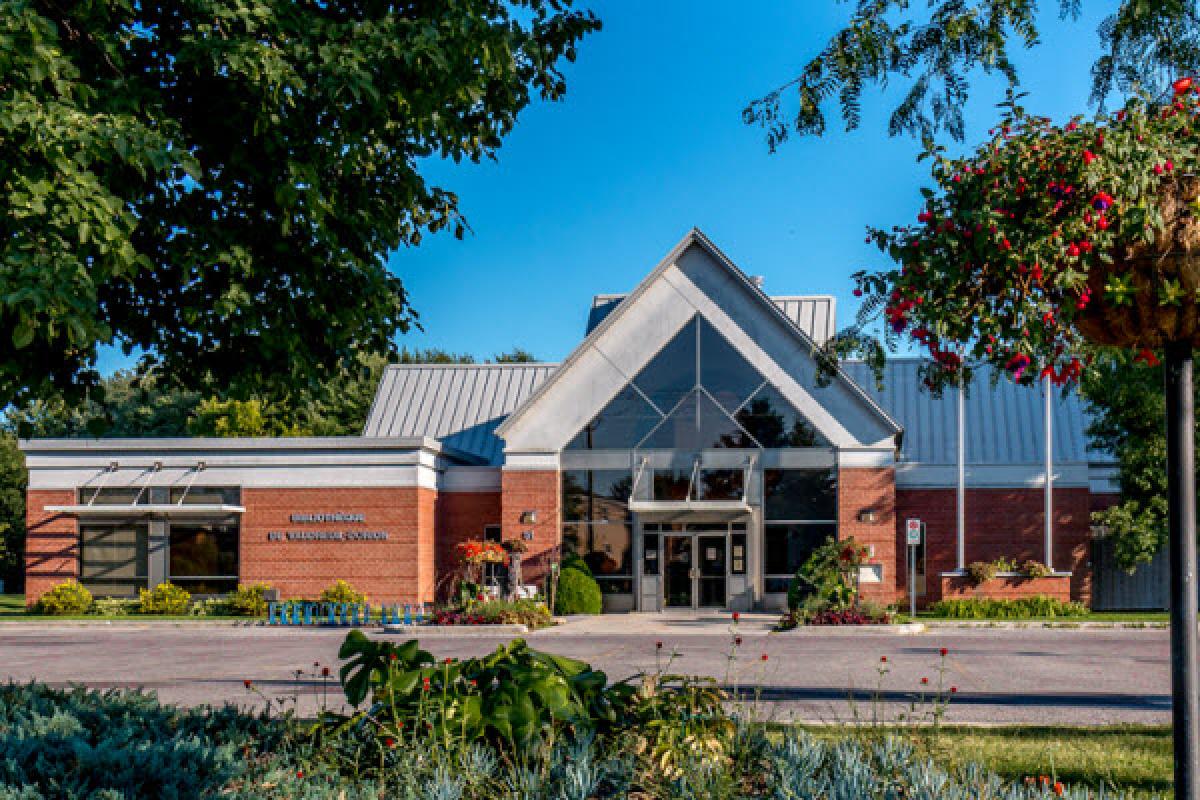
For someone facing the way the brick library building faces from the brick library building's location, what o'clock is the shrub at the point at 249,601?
The shrub is roughly at 3 o'clock from the brick library building.

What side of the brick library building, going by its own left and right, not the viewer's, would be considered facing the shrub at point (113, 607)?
right

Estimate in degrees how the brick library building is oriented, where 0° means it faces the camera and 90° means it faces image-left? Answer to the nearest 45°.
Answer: approximately 0°

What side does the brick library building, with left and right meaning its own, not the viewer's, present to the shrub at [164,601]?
right

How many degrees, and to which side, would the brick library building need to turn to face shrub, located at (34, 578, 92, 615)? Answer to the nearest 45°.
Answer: approximately 90° to its right
